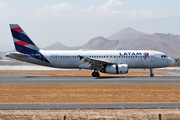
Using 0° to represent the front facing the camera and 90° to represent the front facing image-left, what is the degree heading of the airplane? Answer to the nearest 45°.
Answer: approximately 270°
